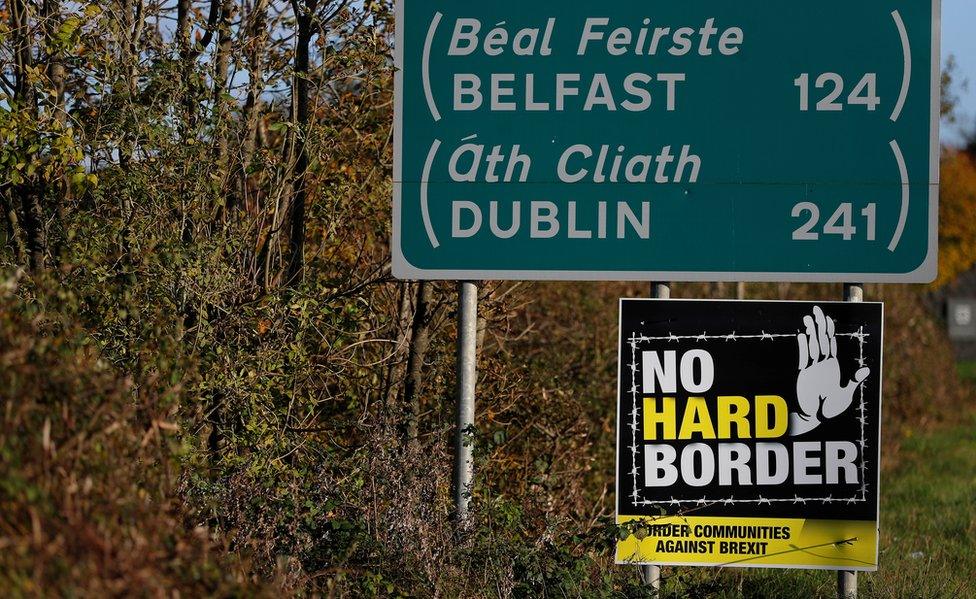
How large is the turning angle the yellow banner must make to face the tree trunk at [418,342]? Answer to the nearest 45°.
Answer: approximately 135° to its right

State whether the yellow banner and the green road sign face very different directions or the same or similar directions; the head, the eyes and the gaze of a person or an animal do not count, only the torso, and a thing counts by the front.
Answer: same or similar directions

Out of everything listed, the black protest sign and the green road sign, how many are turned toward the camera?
2

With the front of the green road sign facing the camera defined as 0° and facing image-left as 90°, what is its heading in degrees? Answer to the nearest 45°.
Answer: approximately 0°

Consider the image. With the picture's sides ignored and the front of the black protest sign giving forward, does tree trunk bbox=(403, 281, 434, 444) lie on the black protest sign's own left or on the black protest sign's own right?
on the black protest sign's own right

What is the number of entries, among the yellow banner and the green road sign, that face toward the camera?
2

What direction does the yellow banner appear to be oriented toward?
toward the camera

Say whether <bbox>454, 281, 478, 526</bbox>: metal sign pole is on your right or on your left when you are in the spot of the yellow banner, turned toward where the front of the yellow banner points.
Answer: on your right

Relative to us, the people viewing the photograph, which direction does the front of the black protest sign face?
facing the viewer
